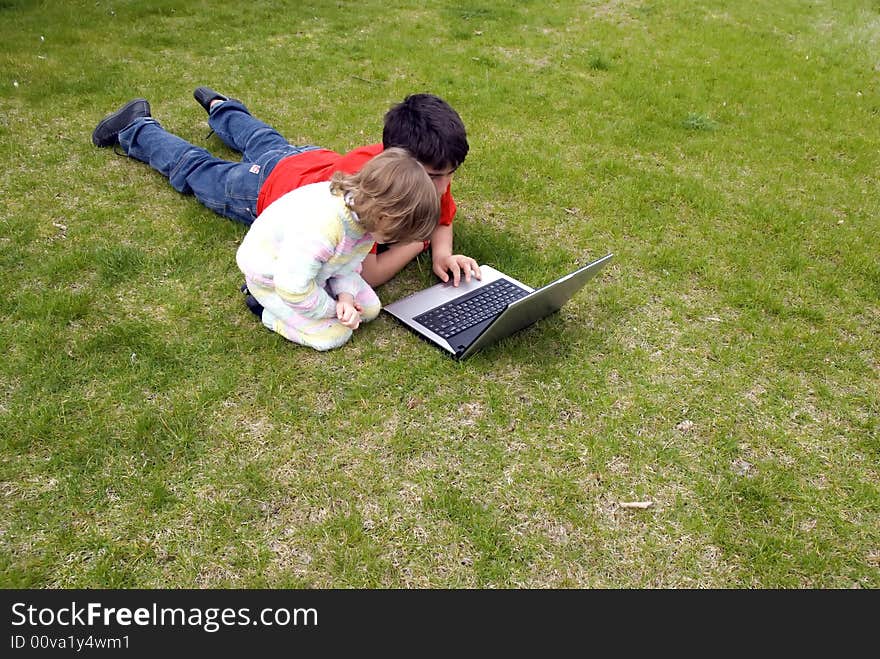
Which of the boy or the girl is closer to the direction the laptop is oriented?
the boy

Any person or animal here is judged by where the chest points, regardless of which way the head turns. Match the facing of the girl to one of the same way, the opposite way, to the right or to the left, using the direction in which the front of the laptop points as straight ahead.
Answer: the opposite way

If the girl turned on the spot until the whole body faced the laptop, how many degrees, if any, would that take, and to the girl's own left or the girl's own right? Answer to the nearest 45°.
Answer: approximately 45° to the girl's own left

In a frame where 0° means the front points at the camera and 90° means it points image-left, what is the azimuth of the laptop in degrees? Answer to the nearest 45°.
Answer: approximately 135°

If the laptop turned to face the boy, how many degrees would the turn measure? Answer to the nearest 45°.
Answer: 0° — it already faces them

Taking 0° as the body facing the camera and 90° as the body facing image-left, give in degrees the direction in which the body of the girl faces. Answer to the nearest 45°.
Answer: approximately 315°
